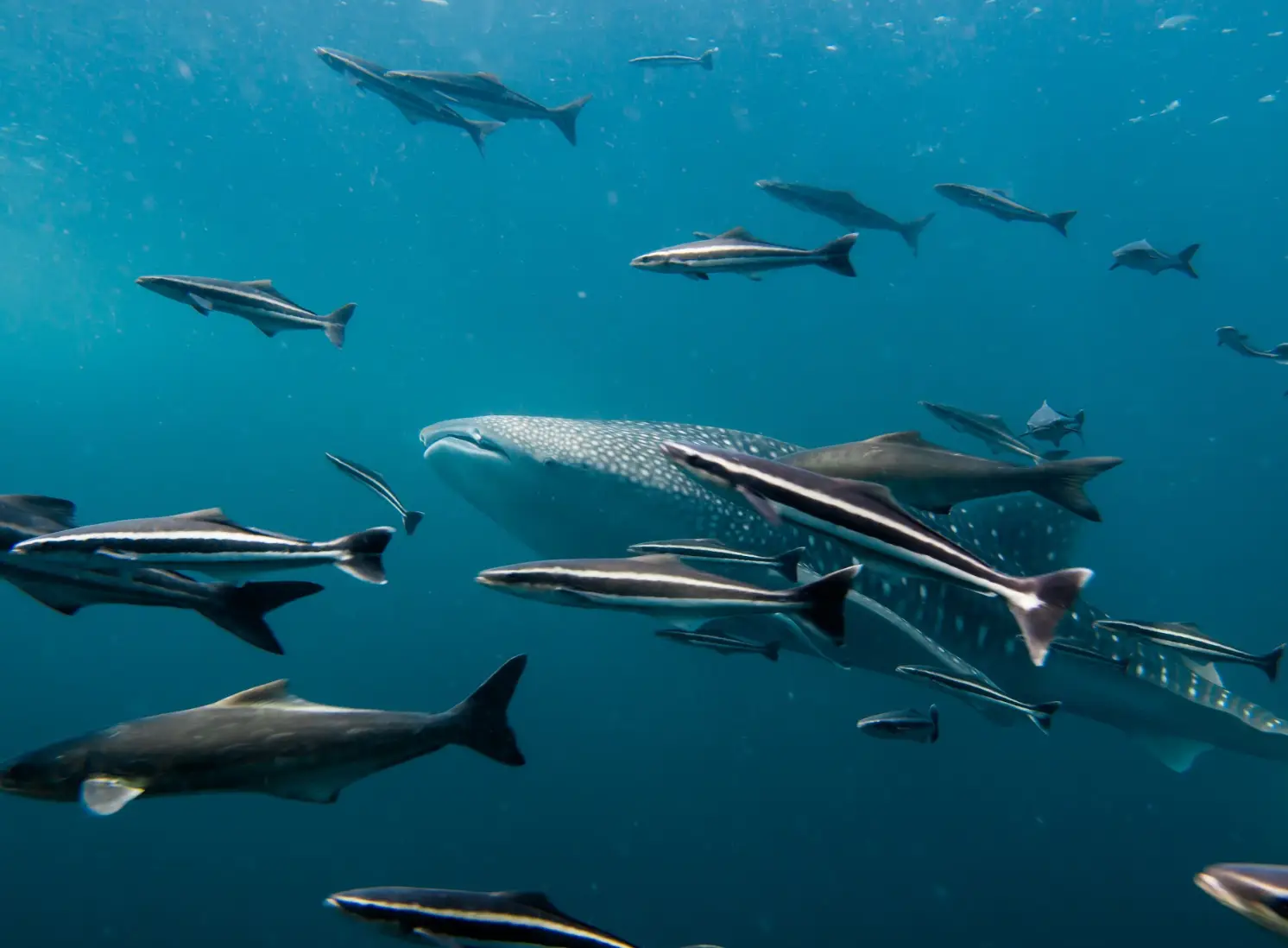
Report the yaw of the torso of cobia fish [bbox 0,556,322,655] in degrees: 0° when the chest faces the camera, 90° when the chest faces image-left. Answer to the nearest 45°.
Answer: approximately 90°

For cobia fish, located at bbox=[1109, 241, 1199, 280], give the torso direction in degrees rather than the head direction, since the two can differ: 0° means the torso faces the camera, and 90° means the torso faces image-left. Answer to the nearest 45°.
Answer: approximately 90°

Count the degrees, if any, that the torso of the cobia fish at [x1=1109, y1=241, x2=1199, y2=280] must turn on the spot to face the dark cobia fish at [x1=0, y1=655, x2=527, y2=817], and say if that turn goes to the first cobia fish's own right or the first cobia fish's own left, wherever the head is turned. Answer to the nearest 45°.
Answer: approximately 90° to the first cobia fish's own left

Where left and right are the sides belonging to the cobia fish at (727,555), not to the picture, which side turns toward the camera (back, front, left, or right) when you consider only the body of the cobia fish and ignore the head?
left

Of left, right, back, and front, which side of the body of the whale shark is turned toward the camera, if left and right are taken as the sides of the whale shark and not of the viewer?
left

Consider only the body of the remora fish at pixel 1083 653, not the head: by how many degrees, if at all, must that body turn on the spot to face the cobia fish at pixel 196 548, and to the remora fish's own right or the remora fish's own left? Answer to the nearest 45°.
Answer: approximately 45° to the remora fish's own left

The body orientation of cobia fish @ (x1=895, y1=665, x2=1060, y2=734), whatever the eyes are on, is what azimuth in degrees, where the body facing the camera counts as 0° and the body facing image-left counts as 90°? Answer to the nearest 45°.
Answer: approximately 90°

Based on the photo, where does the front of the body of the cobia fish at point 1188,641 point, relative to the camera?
to the viewer's left

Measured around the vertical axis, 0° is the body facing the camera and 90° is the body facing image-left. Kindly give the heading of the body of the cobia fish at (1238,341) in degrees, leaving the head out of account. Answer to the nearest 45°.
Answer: approximately 90°

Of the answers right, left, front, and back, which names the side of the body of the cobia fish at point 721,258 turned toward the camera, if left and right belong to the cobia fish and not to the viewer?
left

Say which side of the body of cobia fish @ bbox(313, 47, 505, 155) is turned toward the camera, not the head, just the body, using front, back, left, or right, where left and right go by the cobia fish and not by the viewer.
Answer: left

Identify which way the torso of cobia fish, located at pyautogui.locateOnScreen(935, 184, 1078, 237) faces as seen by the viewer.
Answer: to the viewer's left
